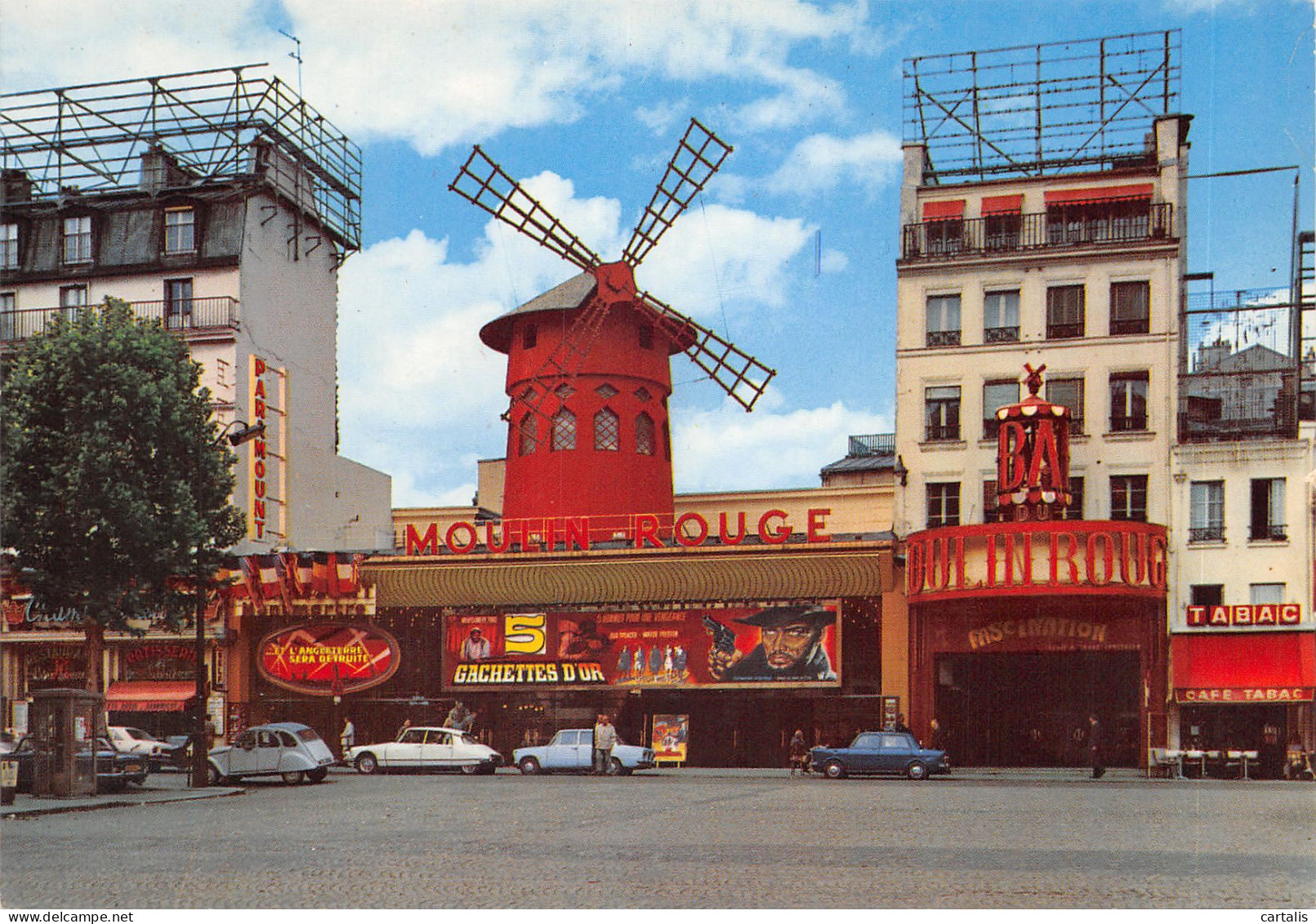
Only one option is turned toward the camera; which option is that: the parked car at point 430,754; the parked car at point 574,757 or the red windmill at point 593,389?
the red windmill

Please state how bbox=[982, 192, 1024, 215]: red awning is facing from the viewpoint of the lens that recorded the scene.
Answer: facing the viewer

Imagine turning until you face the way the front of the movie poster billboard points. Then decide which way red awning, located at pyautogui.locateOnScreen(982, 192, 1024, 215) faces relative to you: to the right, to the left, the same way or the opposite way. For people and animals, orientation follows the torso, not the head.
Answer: the same way

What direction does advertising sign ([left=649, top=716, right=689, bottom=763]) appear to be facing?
toward the camera

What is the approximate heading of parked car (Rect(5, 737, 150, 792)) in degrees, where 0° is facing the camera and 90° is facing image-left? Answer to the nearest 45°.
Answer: approximately 90°

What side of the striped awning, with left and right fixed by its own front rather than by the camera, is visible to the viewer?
front

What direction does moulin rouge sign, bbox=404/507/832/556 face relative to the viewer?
toward the camera

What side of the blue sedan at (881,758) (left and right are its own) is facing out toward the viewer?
left

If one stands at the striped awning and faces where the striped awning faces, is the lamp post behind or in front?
in front

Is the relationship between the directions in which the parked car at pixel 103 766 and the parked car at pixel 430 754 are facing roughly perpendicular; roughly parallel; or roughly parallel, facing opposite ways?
roughly parallel

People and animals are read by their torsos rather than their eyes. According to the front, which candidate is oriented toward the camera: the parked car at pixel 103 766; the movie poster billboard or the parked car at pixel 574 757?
the movie poster billboard

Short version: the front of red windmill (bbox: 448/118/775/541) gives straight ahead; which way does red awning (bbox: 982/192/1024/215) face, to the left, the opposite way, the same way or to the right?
the same way

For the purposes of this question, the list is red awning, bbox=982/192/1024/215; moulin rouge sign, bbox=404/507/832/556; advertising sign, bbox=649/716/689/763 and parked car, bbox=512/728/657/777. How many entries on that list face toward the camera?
3

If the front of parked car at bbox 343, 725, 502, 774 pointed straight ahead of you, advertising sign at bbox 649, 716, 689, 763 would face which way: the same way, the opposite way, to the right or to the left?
to the left
